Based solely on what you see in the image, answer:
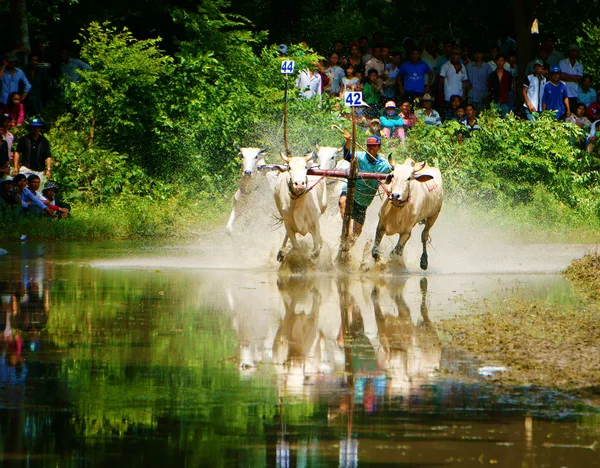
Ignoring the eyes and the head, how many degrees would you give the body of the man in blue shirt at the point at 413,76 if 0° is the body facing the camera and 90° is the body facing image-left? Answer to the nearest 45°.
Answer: approximately 0°

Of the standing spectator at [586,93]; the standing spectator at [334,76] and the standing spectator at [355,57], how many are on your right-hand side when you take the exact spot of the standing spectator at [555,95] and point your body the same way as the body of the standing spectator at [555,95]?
2

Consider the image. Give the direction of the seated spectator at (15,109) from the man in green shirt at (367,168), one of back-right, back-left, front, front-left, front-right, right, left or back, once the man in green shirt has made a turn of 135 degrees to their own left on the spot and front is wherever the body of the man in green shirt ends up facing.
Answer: left

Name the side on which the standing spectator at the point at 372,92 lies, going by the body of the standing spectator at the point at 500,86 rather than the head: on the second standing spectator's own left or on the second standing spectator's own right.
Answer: on the second standing spectator's own right
